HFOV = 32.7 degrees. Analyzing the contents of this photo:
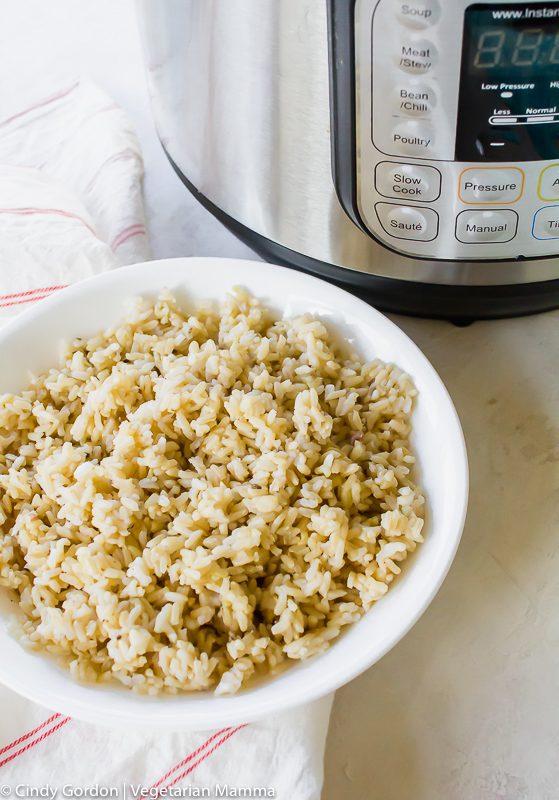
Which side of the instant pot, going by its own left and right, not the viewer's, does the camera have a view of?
front
